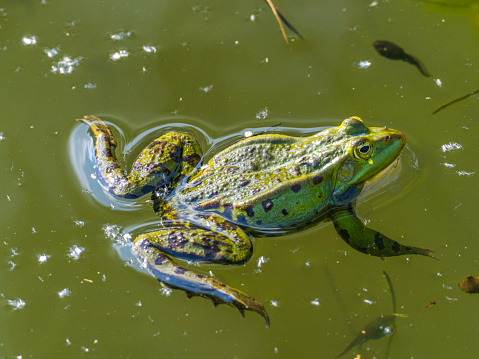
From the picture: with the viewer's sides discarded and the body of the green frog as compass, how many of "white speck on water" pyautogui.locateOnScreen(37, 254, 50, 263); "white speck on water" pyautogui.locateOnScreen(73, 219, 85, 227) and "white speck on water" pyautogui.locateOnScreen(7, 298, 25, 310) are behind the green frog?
3

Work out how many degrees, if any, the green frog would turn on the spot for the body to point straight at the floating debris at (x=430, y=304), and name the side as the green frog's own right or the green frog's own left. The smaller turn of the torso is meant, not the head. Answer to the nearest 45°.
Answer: approximately 45° to the green frog's own right

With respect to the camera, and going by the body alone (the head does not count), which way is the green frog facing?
to the viewer's right

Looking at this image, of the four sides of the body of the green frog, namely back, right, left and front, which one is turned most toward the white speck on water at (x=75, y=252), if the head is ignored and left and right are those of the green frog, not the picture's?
back

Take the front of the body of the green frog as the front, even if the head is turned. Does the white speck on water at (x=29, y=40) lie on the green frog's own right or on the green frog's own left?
on the green frog's own left

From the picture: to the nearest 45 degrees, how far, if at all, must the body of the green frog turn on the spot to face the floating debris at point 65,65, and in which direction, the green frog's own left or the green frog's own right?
approximately 135° to the green frog's own left

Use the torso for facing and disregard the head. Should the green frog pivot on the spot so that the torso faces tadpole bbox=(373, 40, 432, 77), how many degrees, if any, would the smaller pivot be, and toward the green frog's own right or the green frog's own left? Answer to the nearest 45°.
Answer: approximately 45° to the green frog's own left

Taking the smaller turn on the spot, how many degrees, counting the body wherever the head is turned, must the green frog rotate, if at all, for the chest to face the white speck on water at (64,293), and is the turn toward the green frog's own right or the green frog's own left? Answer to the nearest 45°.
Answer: approximately 180°

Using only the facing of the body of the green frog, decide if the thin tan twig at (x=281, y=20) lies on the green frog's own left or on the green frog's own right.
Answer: on the green frog's own left

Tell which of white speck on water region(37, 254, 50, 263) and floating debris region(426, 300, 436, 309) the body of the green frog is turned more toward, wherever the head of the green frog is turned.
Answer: the floating debris

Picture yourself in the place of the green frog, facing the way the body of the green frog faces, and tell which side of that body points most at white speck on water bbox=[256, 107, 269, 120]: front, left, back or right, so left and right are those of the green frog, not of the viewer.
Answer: left
